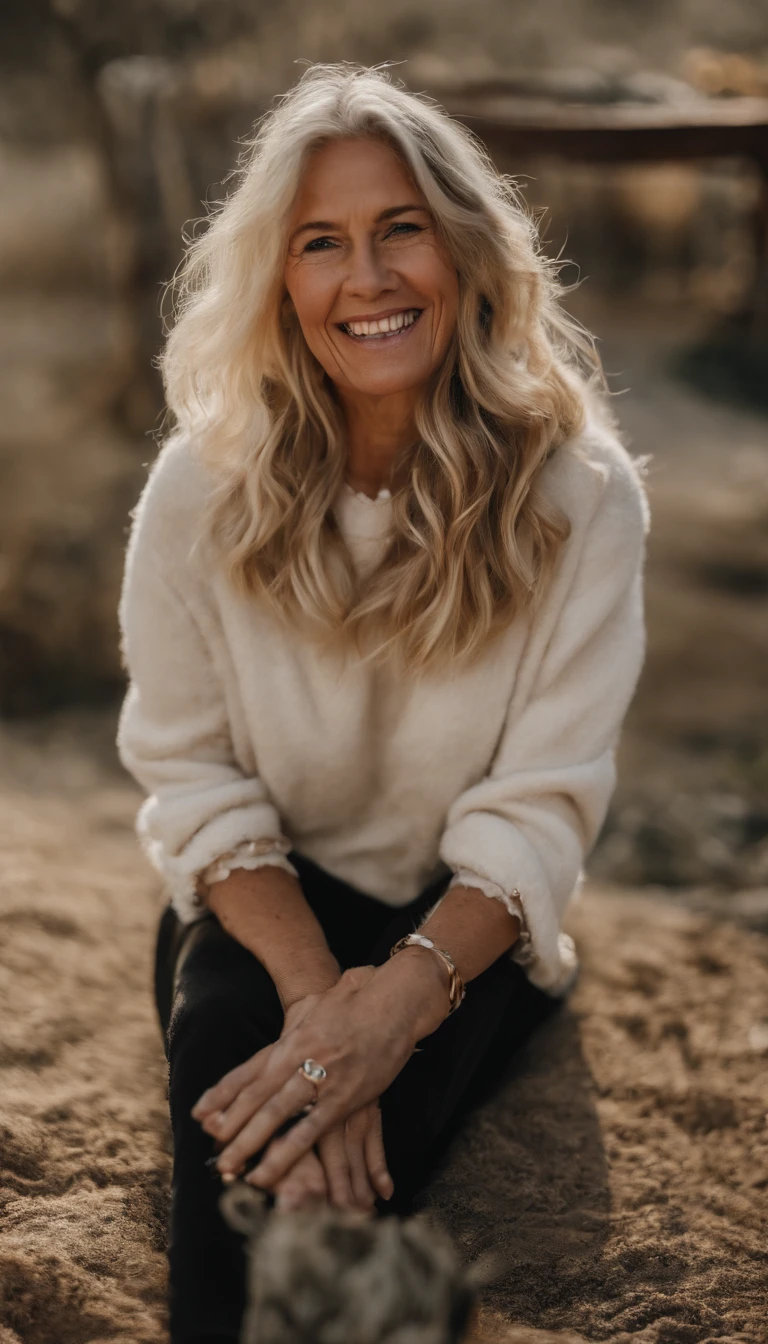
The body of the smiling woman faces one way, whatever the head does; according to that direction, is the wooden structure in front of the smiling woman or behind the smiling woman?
behind

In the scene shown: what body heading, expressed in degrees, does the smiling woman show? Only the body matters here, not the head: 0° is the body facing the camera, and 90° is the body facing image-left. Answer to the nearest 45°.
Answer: approximately 0°
